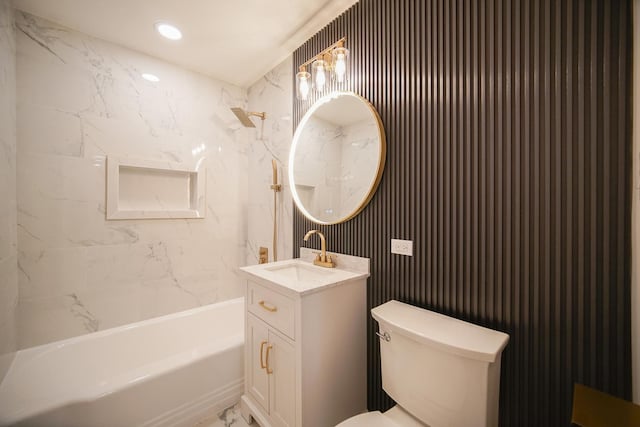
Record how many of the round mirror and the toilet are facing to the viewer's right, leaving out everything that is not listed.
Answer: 0

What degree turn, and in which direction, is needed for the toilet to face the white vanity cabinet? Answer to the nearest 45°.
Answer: approximately 45° to its right

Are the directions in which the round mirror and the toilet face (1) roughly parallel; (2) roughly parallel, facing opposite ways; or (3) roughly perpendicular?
roughly parallel

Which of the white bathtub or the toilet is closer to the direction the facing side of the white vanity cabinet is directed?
the white bathtub

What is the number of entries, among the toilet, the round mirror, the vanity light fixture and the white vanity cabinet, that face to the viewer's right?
0

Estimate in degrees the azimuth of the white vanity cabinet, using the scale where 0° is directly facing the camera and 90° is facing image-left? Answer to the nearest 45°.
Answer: approximately 45°

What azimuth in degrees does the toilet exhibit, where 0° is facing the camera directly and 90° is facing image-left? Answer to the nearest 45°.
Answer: approximately 45°

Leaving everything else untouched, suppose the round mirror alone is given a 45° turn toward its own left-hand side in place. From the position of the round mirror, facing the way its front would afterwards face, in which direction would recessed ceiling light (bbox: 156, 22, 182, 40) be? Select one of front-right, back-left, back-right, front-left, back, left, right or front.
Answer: right

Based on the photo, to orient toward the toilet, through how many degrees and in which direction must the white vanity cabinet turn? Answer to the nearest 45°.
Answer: approximately 90° to its left

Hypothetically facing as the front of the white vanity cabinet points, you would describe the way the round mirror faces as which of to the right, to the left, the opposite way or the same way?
the same way

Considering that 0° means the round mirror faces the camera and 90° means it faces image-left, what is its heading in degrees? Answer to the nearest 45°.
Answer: approximately 45°

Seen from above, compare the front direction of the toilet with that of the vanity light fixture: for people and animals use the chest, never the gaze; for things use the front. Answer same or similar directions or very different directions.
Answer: same or similar directions
